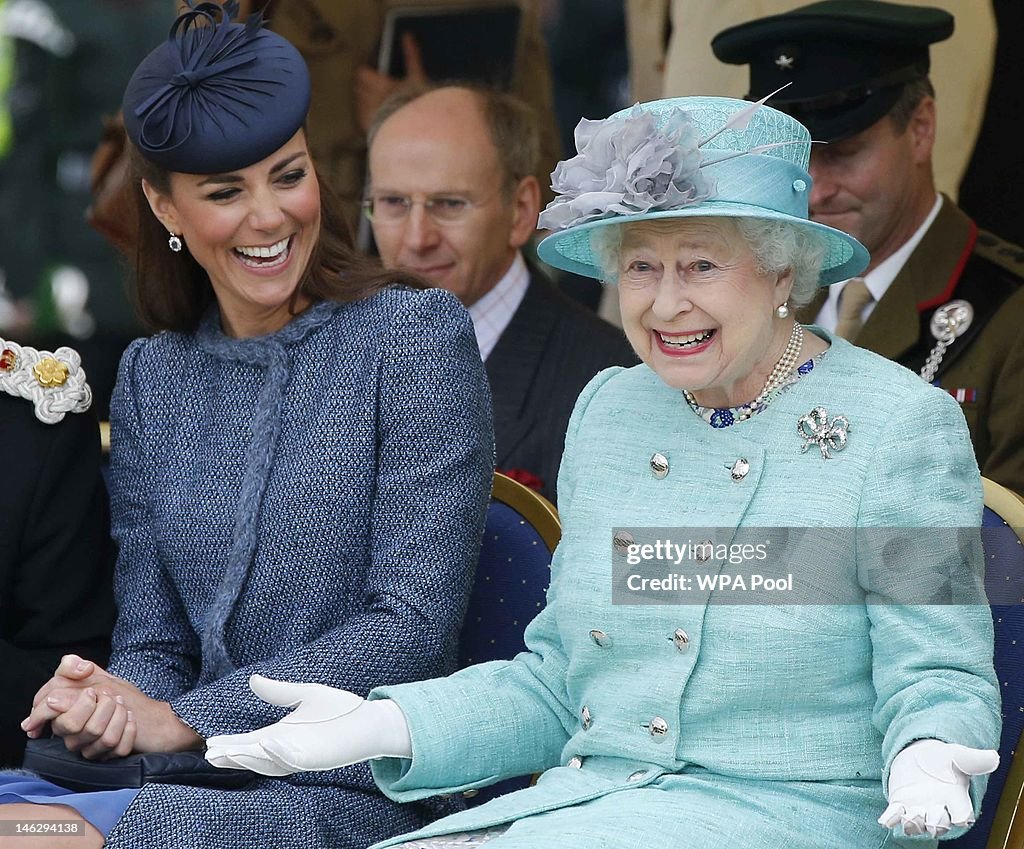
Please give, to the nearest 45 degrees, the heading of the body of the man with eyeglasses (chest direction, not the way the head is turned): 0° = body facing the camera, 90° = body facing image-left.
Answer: approximately 45°

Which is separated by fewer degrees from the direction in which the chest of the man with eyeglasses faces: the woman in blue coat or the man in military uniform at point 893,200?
the woman in blue coat

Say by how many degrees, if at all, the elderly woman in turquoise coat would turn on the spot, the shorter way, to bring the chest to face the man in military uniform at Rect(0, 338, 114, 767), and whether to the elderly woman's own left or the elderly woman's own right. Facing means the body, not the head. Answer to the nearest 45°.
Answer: approximately 90° to the elderly woman's own right

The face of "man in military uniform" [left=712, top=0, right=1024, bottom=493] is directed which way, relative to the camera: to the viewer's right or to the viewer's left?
to the viewer's left

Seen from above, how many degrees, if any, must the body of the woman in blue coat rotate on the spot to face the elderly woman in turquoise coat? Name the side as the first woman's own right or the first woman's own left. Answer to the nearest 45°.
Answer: approximately 90° to the first woman's own left

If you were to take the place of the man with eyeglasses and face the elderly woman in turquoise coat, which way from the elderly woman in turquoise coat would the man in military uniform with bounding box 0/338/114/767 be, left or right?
right
